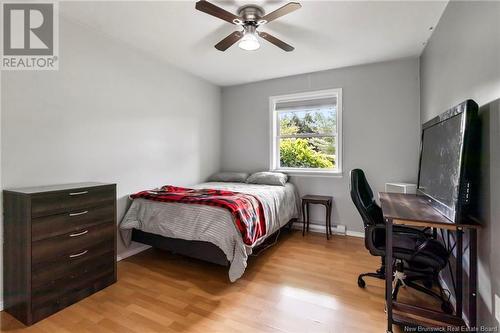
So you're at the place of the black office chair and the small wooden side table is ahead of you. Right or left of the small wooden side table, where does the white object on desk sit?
right

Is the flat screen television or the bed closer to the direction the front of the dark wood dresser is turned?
the flat screen television

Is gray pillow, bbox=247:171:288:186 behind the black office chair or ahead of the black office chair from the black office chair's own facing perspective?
behind

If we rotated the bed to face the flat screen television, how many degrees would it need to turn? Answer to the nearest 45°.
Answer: approximately 90° to its left

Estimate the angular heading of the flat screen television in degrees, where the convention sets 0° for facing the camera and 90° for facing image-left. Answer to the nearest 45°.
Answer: approximately 45°

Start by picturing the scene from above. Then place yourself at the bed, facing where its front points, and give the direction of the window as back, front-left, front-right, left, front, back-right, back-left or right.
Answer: back

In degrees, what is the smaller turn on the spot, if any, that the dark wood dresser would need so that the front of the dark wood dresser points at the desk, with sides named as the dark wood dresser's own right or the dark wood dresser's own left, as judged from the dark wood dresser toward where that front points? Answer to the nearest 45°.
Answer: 0° — it already faces it

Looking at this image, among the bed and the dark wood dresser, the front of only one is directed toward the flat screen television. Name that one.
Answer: the dark wood dresser

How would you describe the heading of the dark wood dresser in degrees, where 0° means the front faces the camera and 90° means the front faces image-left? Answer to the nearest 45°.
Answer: approximately 315°

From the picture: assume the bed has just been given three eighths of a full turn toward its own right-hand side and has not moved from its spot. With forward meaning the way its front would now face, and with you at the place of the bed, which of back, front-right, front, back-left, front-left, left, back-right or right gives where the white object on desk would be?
right
